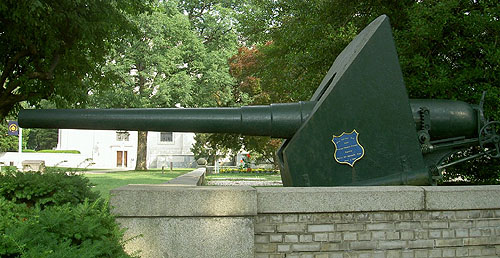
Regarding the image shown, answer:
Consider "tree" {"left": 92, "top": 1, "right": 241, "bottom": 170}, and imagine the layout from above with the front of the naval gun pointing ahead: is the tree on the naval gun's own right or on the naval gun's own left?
on the naval gun's own right

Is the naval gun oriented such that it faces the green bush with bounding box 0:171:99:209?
yes

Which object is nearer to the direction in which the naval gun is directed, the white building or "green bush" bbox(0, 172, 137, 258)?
the green bush

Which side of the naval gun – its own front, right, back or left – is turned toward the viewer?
left

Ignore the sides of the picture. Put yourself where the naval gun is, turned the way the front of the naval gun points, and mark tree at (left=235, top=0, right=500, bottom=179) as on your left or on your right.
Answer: on your right

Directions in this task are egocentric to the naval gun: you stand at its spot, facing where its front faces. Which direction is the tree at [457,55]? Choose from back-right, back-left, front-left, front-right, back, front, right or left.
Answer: back-right

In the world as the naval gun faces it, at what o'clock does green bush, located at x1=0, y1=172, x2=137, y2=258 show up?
The green bush is roughly at 11 o'clock from the naval gun.

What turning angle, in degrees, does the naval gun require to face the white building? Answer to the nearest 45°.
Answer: approximately 90° to its right
